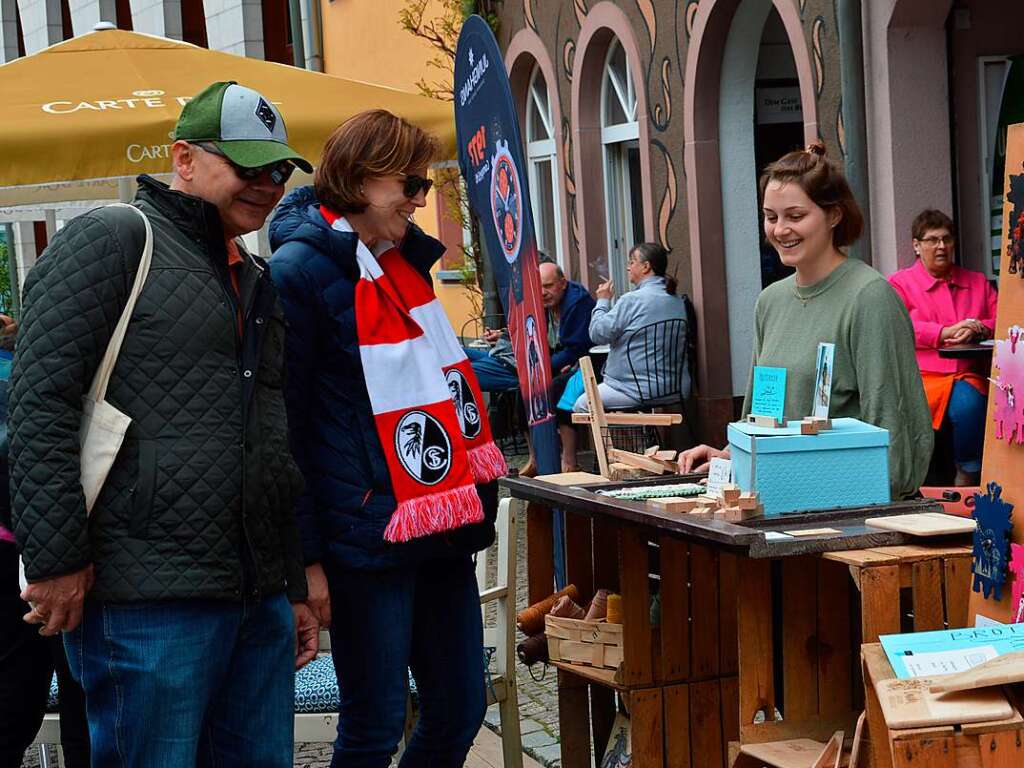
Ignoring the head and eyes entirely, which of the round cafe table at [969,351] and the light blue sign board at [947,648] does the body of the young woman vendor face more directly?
the light blue sign board

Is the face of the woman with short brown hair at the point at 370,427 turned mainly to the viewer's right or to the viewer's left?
to the viewer's right

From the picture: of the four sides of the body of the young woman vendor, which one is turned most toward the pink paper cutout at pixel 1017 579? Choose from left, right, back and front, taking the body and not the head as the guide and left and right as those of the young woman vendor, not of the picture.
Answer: left

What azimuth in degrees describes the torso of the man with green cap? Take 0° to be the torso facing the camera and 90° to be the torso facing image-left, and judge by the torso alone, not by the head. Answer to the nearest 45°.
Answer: approximately 315°

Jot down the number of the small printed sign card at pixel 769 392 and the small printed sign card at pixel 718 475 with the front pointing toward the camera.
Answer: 2

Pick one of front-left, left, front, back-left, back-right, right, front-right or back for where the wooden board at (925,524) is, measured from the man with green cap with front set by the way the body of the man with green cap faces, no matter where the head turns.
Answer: front-left

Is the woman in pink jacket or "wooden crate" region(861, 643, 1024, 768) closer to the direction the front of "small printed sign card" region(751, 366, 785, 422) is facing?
the wooden crate

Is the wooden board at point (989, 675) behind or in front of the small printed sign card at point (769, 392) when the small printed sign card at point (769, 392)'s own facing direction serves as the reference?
in front

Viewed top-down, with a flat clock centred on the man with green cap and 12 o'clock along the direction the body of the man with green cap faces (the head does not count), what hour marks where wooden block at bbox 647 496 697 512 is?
The wooden block is roughly at 10 o'clock from the man with green cap.

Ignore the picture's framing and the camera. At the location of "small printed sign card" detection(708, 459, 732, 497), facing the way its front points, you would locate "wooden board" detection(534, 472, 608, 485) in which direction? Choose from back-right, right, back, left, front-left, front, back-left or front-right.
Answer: back-right

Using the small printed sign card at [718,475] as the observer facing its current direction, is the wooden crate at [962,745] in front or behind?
in front

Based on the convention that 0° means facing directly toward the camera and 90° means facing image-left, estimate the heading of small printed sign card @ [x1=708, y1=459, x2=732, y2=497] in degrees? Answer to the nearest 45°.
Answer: approximately 0°

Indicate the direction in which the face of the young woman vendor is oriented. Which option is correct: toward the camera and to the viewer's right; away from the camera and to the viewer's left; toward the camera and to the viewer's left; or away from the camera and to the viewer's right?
toward the camera and to the viewer's left

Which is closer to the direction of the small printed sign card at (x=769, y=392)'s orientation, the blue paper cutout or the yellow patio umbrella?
the blue paper cutout
